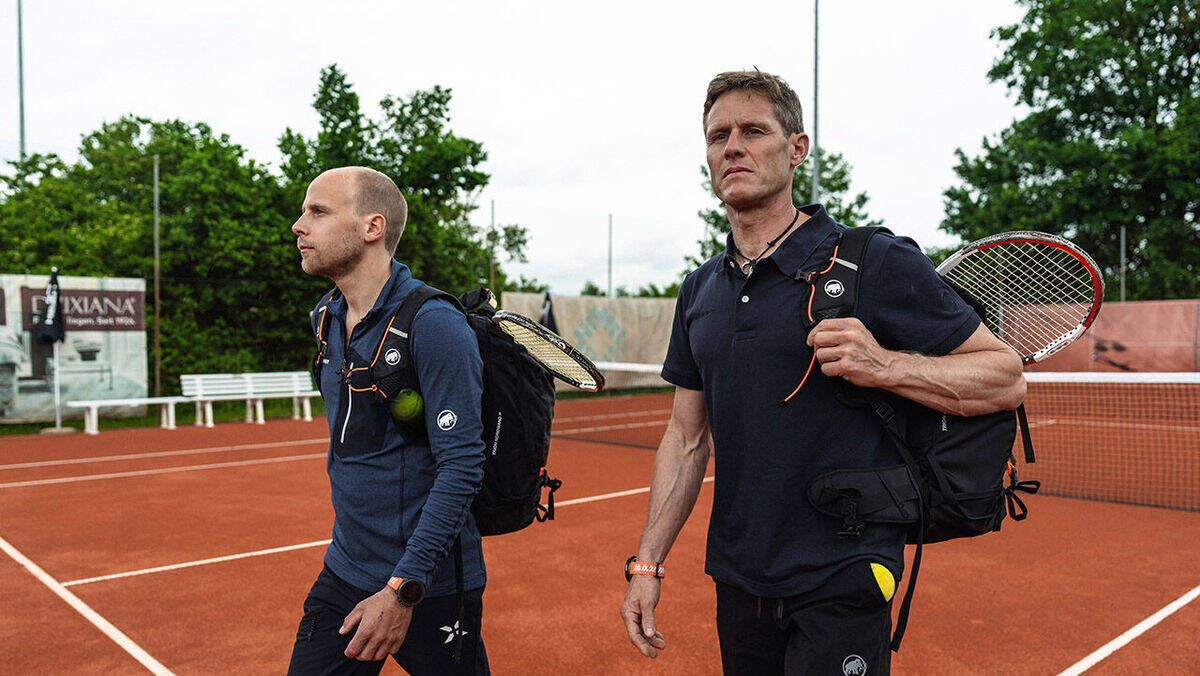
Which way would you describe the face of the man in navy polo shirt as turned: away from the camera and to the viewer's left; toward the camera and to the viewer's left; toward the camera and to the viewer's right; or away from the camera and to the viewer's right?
toward the camera and to the viewer's left

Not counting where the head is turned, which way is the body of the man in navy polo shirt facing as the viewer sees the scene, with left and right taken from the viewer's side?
facing the viewer and to the left of the viewer

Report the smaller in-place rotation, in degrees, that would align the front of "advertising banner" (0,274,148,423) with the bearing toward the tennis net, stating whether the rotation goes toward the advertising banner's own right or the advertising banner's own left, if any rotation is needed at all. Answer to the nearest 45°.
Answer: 0° — it already faces it

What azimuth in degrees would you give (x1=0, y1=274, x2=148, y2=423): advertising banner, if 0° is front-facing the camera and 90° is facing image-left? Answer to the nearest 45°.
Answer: approximately 315°

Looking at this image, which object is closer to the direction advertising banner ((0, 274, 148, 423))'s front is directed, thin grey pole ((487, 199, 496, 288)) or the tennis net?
the tennis net

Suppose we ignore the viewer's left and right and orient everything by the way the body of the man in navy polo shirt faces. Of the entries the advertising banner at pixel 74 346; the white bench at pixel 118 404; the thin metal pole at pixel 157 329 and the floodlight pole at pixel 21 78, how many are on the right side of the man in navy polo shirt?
4

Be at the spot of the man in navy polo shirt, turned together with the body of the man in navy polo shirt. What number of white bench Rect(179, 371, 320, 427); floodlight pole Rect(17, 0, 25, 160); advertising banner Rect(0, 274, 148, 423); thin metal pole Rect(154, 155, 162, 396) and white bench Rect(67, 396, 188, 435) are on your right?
5

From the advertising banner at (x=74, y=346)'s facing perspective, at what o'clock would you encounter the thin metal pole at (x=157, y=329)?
The thin metal pole is roughly at 10 o'clock from the advertising banner.

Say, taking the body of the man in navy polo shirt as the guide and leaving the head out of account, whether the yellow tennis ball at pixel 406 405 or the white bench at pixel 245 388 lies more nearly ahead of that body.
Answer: the yellow tennis ball

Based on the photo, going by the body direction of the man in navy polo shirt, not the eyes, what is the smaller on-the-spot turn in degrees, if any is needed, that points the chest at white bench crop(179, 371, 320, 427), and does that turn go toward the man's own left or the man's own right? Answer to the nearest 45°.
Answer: approximately 90° to the man's own right

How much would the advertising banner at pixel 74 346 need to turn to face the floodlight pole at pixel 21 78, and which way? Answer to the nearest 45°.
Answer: approximately 135° to its left

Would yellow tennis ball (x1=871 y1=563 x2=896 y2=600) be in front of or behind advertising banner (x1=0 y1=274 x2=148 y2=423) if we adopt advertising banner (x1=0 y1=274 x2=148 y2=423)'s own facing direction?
in front

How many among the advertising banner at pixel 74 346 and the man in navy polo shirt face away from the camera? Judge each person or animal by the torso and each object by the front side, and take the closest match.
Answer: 0

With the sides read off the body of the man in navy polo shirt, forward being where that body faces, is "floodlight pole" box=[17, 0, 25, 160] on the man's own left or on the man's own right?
on the man's own right
